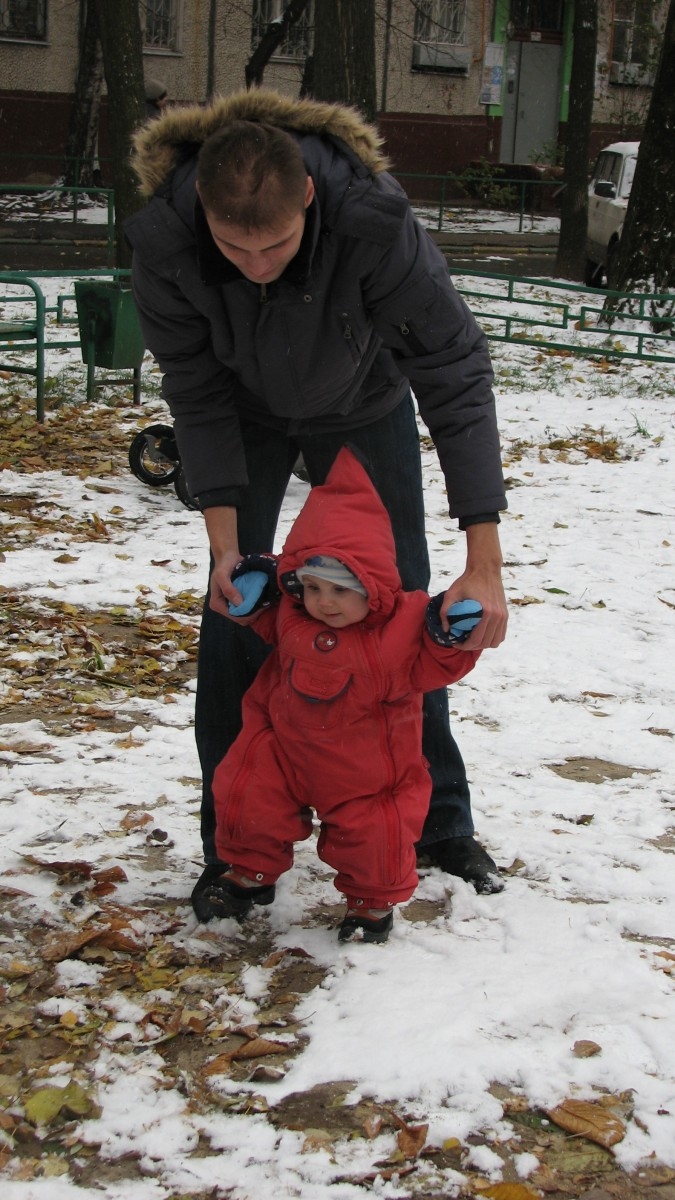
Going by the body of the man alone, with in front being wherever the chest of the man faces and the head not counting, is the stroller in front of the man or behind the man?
behind

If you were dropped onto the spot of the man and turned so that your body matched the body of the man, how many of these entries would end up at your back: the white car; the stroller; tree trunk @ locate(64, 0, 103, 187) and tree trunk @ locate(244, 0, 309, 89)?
4

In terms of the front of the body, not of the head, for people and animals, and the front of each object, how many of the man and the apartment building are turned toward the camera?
2

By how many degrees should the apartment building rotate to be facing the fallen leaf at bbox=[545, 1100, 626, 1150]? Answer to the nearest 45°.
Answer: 0° — it already faces it

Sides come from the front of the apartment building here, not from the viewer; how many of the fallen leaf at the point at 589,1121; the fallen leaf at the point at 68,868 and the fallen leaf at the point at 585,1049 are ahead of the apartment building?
3

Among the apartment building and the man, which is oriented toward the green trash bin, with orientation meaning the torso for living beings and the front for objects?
the apartment building

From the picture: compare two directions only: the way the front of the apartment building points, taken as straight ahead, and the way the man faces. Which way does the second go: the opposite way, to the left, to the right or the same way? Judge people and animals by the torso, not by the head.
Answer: the same way

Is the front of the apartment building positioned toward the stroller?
yes

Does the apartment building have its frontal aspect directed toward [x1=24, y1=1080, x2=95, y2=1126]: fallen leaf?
yes

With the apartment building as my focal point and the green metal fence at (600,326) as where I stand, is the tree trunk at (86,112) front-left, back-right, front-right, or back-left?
front-left

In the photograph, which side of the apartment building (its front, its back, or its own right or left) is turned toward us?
front

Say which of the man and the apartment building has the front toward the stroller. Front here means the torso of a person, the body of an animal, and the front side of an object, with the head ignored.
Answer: the apartment building

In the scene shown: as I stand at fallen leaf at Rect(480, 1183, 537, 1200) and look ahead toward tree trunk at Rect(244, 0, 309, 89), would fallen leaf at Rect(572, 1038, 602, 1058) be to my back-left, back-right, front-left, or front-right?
front-right

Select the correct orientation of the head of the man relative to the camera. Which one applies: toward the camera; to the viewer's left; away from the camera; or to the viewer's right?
toward the camera

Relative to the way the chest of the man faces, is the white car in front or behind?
behind

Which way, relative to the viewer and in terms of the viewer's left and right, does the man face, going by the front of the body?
facing the viewer

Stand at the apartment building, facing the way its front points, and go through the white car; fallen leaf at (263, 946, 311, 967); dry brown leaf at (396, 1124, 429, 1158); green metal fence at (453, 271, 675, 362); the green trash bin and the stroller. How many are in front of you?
6
